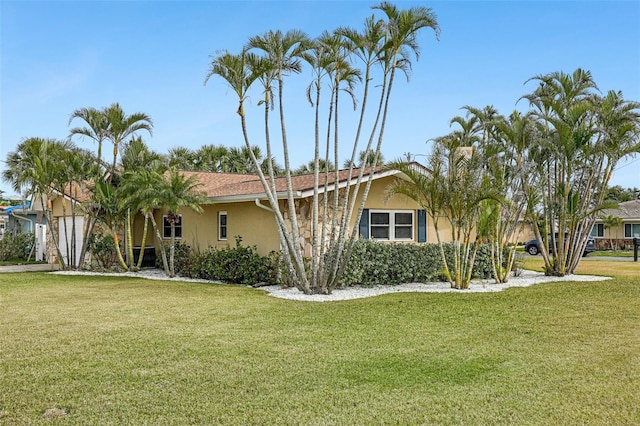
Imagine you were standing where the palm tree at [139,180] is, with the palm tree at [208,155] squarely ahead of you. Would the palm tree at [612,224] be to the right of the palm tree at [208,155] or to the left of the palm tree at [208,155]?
right

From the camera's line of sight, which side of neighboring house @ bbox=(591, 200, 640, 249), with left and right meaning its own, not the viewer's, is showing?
front

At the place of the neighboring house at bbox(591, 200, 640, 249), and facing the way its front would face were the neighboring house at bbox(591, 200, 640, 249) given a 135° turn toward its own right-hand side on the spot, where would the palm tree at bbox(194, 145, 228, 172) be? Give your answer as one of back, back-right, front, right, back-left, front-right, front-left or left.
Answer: left

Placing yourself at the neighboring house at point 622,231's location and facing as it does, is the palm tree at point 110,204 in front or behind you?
in front

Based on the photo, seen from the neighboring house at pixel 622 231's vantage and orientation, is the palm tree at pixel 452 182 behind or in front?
in front

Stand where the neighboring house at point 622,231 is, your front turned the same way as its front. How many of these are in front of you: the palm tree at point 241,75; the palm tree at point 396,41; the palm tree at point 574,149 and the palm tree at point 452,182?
4

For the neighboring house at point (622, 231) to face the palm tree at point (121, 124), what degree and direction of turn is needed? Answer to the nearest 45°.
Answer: approximately 45° to its right

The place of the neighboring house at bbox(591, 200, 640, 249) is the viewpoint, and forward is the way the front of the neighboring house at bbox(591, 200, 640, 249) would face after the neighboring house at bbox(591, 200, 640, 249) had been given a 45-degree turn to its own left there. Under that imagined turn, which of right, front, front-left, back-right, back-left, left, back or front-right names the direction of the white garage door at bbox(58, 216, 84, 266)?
right

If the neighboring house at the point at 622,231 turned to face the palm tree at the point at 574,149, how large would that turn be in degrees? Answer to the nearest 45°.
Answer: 0° — it already faces it

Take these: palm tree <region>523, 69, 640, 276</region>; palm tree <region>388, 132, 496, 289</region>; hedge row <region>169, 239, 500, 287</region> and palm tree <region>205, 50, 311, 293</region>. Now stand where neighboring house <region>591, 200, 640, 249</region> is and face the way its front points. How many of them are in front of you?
4

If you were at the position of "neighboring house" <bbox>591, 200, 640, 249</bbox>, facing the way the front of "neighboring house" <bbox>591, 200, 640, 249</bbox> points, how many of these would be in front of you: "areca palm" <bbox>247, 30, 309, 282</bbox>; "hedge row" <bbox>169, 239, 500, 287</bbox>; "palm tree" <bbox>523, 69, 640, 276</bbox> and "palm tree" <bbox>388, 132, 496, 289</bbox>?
4

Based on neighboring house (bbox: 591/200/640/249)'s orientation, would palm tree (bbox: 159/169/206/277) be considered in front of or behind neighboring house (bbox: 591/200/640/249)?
in front

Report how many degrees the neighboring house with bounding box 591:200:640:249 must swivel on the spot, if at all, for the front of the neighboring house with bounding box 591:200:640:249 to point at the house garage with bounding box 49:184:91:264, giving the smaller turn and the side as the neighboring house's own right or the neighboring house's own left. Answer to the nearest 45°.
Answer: approximately 45° to the neighboring house's own right
